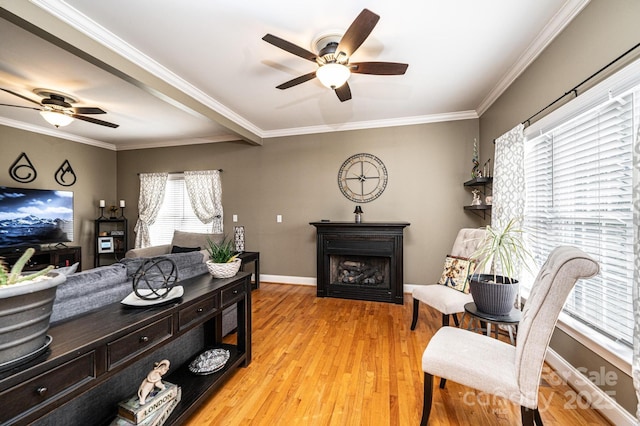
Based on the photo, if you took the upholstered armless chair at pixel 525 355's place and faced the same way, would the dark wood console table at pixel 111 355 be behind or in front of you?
in front

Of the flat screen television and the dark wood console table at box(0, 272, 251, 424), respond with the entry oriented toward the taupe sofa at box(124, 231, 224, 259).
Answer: the flat screen television

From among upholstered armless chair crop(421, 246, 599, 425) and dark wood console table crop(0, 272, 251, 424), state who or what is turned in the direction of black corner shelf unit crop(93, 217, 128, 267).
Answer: the upholstered armless chair

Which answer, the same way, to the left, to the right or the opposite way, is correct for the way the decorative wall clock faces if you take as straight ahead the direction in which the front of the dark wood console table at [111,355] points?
to the right

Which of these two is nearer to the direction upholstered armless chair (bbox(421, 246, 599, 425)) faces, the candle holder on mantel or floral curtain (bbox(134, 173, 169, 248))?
the floral curtain

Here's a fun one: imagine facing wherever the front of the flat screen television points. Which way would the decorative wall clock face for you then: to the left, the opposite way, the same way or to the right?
to the right

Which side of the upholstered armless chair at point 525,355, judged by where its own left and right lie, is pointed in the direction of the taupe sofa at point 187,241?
front

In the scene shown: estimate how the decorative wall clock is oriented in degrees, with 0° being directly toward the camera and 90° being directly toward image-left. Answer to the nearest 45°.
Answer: approximately 0°

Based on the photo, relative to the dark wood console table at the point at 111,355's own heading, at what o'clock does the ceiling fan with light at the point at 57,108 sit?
The ceiling fan with light is roughly at 7 o'clock from the dark wood console table.

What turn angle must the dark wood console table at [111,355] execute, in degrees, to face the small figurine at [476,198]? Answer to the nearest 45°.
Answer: approximately 45° to its left

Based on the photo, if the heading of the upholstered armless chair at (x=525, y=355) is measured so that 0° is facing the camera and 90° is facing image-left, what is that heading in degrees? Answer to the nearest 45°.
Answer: approximately 90°

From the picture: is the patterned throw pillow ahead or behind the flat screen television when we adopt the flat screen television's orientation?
ahead

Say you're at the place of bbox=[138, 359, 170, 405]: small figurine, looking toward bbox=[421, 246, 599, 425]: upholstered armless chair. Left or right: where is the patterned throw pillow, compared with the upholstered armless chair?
left
